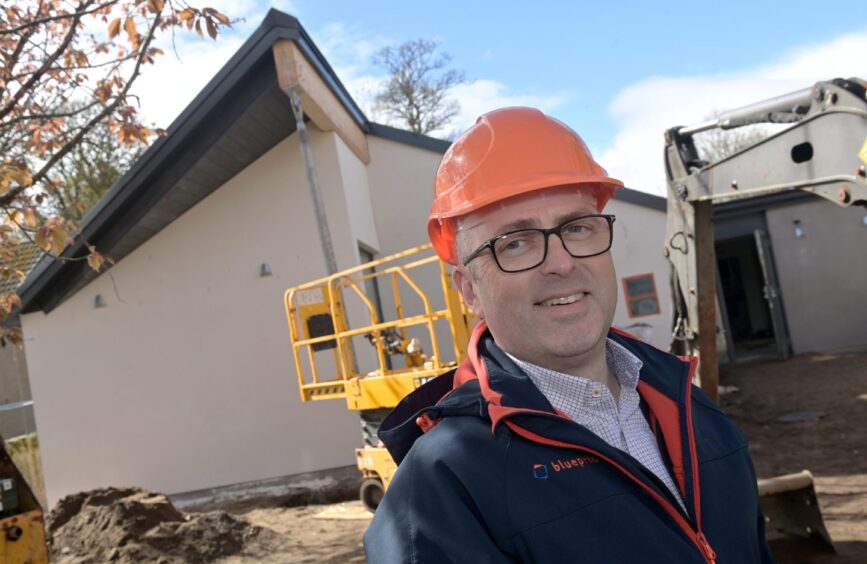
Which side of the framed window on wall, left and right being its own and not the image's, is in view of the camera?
front

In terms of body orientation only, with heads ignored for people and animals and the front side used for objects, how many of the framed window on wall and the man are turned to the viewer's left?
0

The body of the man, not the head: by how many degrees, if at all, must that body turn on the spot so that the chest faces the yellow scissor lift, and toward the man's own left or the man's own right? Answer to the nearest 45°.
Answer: approximately 135° to the man's own left

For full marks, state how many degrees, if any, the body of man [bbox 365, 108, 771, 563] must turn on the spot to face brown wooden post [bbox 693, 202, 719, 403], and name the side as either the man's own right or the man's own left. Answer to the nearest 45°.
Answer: approximately 135° to the man's own left

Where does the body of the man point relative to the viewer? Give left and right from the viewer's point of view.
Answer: facing the viewer and to the right of the viewer

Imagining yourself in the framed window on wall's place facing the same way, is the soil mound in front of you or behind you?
in front

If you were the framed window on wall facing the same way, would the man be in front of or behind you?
in front

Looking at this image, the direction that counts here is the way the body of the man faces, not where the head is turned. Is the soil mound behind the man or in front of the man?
behind
